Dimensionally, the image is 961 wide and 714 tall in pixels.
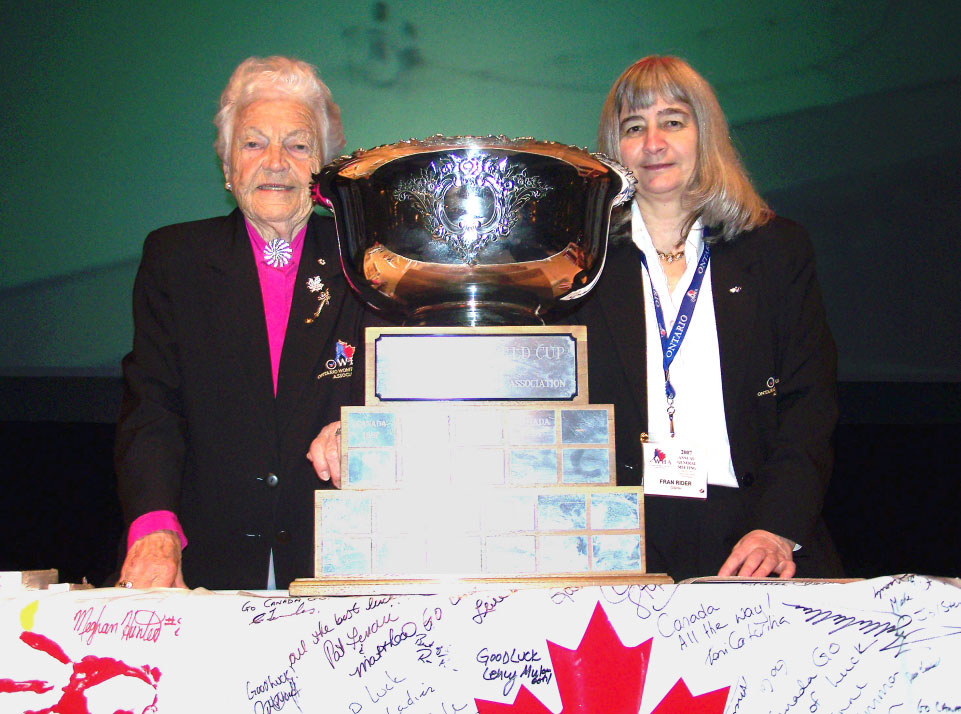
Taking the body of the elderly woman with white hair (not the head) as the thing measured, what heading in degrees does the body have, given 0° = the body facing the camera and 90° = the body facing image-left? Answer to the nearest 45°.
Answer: approximately 0°

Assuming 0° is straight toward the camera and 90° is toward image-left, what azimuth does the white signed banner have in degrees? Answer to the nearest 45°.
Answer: approximately 0°

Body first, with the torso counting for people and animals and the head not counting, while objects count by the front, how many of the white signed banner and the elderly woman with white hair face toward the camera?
2
